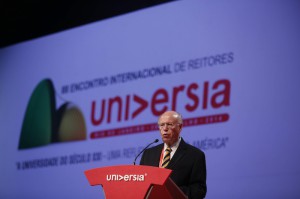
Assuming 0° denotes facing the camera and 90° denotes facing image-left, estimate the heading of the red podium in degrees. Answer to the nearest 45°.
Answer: approximately 45°

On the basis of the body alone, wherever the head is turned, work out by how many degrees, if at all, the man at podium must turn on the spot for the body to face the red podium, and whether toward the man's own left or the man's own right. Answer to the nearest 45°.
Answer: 0° — they already face it

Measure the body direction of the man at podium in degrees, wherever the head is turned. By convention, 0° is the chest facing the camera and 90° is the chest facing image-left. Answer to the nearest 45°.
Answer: approximately 45°

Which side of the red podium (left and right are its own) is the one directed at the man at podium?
back
